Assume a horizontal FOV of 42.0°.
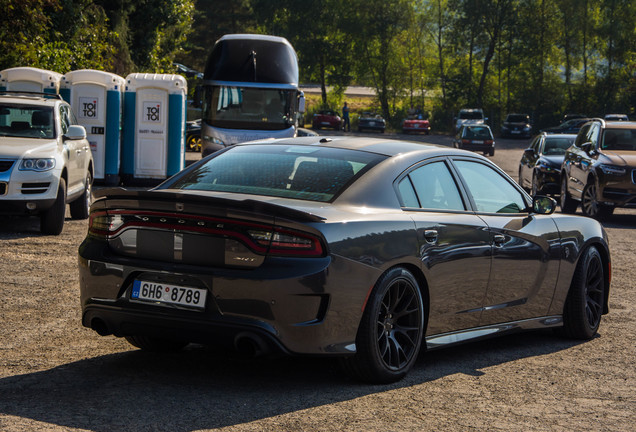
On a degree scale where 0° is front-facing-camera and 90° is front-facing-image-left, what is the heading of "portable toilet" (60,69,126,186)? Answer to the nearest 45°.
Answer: approximately 0°

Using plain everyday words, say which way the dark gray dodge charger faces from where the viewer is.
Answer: facing away from the viewer and to the right of the viewer

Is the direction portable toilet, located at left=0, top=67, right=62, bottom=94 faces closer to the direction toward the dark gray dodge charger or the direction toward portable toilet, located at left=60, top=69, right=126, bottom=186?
the dark gray dodge charger

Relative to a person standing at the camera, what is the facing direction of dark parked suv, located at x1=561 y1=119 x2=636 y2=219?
facing the viewer and to the right of the viewer

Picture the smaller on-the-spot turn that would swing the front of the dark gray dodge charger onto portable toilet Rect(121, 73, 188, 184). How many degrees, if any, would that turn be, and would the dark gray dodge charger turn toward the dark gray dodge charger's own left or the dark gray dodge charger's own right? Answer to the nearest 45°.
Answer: approximately 45° to the dark gray dodge charger's own left

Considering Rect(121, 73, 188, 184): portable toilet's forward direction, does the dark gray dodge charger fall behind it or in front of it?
in front

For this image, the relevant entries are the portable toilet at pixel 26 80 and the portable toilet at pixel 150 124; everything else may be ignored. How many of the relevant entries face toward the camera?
2

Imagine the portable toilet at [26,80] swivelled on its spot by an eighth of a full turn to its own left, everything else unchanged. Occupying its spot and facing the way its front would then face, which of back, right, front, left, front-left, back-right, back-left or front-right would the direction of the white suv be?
front-right

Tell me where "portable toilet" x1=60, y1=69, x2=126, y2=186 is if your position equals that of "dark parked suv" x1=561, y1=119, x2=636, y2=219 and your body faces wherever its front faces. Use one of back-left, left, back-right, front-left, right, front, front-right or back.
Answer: back-right

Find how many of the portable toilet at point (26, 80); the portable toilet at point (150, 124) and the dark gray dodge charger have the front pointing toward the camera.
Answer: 2

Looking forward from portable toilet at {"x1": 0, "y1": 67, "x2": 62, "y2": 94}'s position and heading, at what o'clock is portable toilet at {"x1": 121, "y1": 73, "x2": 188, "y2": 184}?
portable toilet at {"x1": 121, "y1": 73, "x2": 188, "y2": 184} is roughly at 8 o'clock from portable toilet at {"x1": 0, "y1": 67, "x2": 62, "y2": 94}.

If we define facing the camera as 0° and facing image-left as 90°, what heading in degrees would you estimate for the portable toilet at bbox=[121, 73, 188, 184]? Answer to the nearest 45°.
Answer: approximately 0°

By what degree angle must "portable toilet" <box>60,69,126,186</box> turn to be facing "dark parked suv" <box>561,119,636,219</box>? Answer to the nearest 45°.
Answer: approximately 45° to its left
